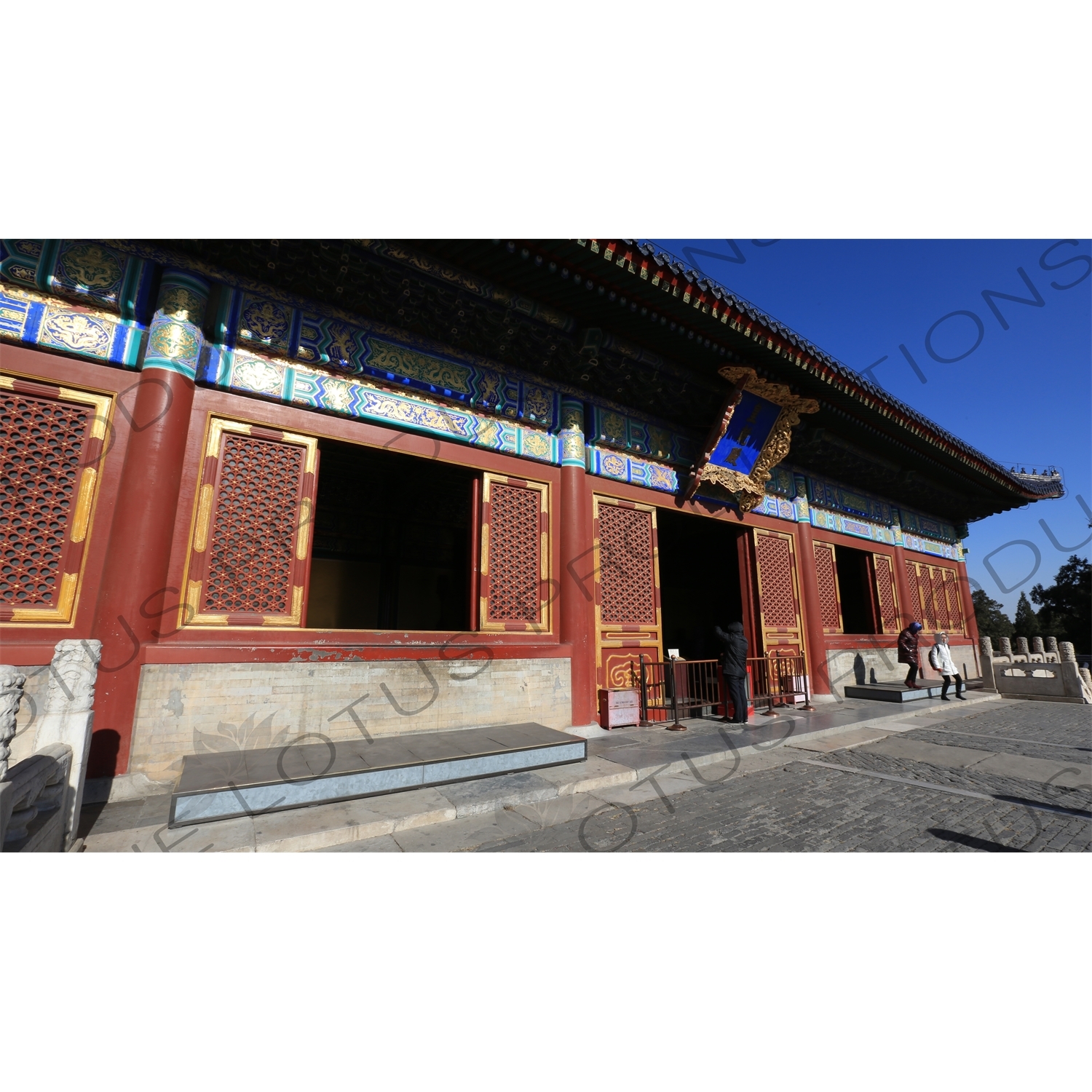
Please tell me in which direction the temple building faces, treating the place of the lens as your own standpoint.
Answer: facing the viewer and to the right of the viewer

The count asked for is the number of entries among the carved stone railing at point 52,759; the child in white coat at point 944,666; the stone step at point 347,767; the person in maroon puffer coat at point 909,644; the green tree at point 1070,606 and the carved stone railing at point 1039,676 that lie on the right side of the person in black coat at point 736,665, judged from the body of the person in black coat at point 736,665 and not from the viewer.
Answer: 4

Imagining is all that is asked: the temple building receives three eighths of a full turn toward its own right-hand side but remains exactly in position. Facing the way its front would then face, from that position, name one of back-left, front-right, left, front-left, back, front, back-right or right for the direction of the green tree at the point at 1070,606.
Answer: back-right

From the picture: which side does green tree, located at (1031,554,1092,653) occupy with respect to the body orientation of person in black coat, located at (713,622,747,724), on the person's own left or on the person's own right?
on the person's own right

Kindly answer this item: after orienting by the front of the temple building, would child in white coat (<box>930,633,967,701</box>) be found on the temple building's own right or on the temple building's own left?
on the temple building's own left

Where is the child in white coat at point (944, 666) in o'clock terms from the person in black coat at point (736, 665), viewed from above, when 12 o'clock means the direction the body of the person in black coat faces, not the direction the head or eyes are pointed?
The child in white coat is roughly at 3 o'clock from the person in black coat.

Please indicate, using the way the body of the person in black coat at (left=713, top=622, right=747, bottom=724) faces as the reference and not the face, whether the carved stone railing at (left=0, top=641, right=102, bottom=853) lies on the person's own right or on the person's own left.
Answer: on the person's own left

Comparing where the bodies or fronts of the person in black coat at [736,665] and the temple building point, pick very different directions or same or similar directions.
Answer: very different directions

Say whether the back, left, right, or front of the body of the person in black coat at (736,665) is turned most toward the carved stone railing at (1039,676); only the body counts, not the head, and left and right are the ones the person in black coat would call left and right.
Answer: right

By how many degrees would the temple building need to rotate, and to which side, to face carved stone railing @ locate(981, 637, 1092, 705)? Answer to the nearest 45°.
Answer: approximately 90° to its left

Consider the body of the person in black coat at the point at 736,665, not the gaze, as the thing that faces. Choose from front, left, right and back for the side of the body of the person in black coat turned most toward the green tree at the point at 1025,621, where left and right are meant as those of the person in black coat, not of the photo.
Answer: right

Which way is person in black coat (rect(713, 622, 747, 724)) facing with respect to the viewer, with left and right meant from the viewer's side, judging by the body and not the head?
facing away from the viewer and to the left of the viewer
